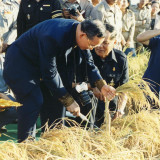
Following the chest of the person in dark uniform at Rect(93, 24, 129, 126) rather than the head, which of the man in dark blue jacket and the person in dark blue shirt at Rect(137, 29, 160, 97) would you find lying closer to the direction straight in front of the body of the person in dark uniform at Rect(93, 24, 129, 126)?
the man in dark blue jacket

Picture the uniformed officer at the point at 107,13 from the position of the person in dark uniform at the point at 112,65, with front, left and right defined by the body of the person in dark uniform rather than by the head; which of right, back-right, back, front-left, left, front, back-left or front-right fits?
back-right

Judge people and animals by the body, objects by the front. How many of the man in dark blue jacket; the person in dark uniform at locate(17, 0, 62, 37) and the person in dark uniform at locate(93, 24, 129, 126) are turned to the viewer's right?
1

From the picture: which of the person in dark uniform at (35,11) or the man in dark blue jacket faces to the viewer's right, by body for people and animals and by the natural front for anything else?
the man in dark blue jacket

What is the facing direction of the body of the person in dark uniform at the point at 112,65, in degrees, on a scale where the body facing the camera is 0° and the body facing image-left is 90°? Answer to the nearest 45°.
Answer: approximately 45°

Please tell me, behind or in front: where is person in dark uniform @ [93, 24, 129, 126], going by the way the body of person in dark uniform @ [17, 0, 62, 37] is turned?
in front

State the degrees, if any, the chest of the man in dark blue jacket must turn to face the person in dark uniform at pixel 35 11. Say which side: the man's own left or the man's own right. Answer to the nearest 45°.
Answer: approximately 90° to the man's own left

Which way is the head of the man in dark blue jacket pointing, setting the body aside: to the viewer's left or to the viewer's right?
to the viewer's right

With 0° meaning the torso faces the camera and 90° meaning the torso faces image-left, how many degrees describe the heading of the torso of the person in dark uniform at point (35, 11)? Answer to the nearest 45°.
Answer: approximately 0°

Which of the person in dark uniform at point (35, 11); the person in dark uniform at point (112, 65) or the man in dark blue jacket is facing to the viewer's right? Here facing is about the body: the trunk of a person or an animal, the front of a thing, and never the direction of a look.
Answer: the man in dark blue jacket

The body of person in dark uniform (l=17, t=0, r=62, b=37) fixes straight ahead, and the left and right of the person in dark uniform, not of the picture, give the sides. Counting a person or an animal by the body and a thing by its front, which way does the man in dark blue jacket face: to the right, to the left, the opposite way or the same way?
to the left

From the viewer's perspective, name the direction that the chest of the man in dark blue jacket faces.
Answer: to the viewer's right

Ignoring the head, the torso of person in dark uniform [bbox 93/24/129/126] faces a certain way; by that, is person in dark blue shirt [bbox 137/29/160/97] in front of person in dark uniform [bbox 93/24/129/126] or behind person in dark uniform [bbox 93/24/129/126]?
behind

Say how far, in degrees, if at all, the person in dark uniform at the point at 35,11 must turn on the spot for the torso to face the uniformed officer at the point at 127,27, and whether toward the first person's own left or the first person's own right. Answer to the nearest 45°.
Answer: approximately 135° to the first person's own left

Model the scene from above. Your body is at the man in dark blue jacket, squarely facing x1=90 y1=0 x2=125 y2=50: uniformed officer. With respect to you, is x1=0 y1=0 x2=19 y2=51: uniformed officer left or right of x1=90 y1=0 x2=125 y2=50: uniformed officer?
left
